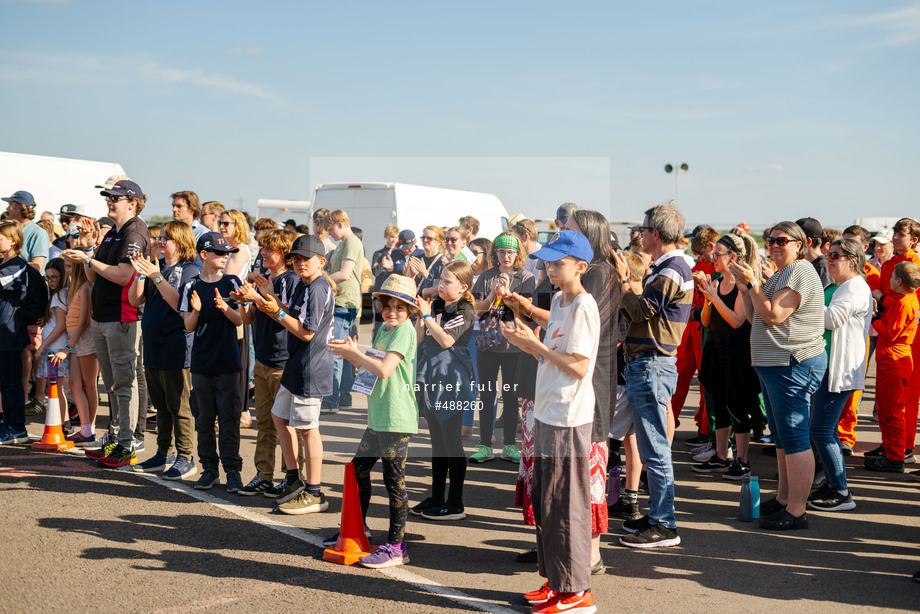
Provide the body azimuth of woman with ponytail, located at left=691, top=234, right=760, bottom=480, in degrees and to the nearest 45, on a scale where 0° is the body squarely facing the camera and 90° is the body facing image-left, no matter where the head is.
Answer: approximately 45°

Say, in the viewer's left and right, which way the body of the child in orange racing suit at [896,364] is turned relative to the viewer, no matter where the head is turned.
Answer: facing to the left of the viewer

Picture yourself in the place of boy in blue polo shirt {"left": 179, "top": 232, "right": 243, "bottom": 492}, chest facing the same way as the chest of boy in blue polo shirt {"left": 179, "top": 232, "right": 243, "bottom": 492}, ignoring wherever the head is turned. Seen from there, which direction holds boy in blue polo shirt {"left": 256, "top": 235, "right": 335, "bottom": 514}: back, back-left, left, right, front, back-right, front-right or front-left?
front-left

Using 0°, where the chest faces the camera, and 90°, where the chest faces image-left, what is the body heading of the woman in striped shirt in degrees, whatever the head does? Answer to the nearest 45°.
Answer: approximately 90°

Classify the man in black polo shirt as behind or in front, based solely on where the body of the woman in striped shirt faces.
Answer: in front

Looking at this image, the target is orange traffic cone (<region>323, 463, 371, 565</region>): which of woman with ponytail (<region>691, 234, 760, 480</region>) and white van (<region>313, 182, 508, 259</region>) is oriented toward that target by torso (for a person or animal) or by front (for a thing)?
the woman with ponytail

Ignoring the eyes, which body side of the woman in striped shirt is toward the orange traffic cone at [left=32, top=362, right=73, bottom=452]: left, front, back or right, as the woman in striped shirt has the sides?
front

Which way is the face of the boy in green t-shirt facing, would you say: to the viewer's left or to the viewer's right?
to the viewer's left

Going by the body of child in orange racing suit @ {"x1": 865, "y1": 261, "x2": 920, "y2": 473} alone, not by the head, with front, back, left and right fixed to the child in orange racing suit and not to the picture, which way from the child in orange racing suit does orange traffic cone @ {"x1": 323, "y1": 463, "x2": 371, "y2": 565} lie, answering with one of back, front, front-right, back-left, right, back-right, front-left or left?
front-left
